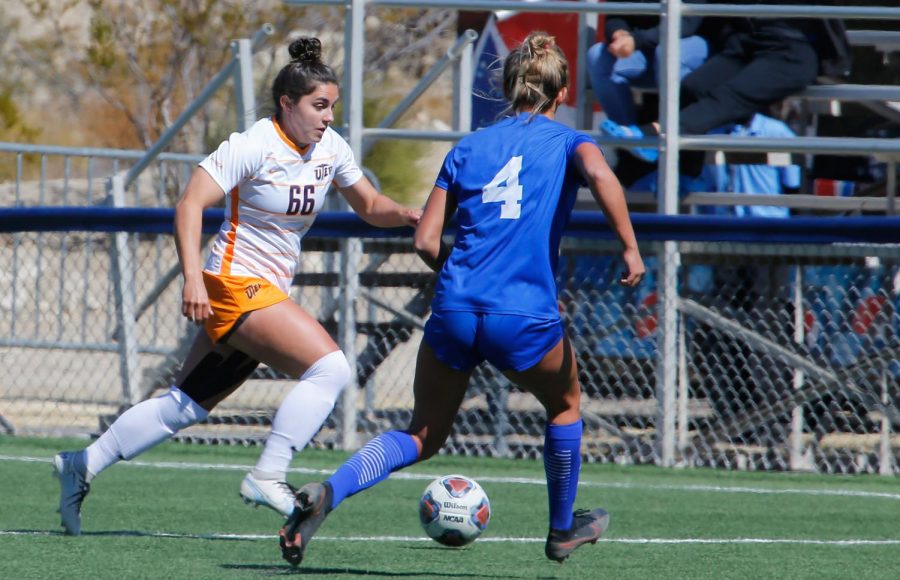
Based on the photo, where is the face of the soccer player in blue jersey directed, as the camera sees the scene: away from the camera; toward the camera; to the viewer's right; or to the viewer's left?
away from the camera

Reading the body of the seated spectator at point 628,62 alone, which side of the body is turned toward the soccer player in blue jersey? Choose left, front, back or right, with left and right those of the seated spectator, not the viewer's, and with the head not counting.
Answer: left

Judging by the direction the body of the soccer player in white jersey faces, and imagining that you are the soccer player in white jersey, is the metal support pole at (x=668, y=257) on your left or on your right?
on your left

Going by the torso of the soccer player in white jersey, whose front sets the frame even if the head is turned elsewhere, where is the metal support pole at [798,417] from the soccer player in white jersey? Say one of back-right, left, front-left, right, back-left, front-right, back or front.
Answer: left

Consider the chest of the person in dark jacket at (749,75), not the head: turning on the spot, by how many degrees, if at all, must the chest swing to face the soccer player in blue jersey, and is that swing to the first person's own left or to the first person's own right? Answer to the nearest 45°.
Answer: approximately 45° to the first person's own left

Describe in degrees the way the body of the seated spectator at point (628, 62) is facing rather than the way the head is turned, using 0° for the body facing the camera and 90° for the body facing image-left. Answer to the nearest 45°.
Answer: approximately 90°

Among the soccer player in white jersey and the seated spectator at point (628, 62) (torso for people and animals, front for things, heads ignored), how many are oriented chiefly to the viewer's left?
1
